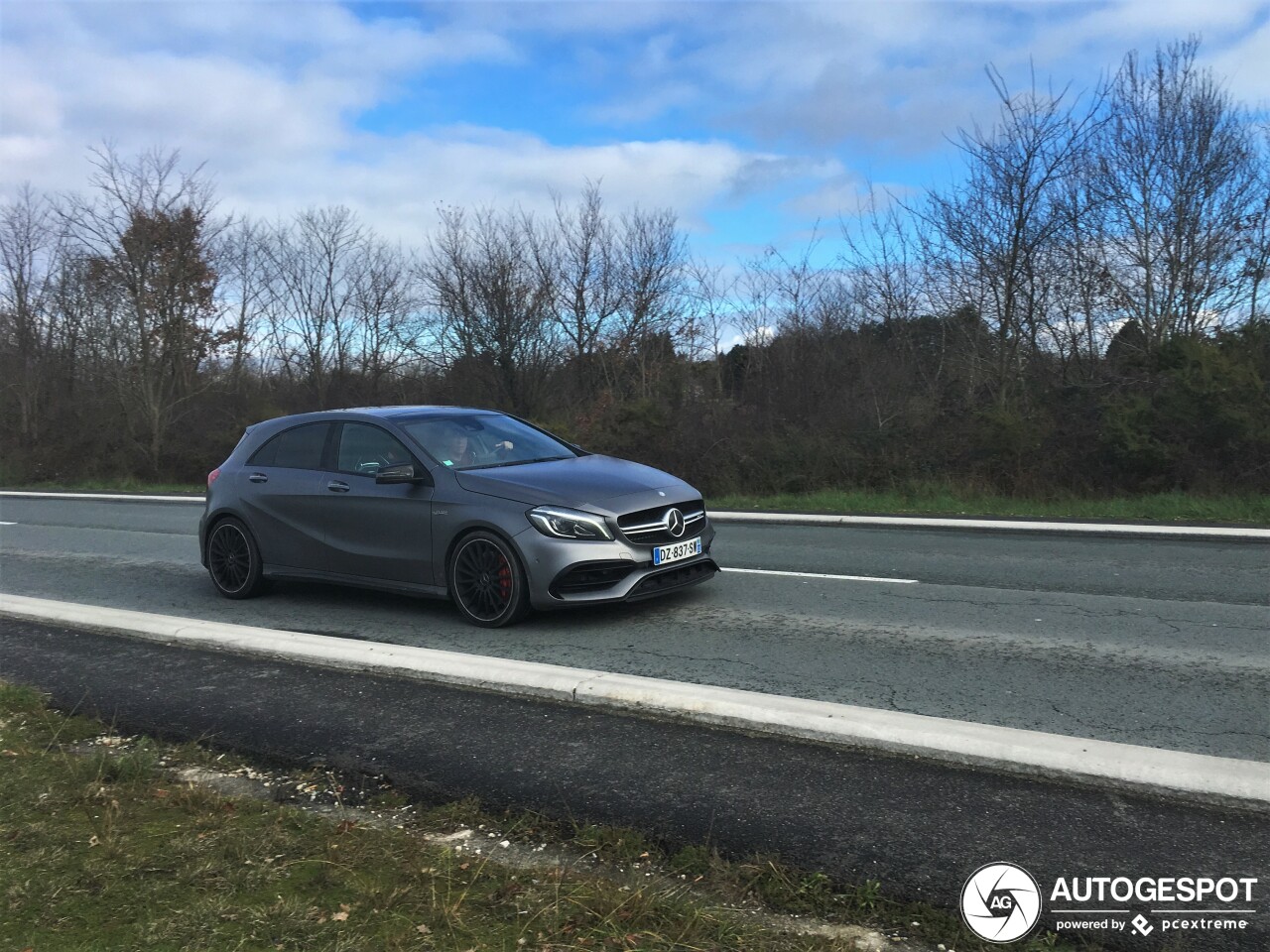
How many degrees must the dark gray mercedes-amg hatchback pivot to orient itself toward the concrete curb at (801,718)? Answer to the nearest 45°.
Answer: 0° — it already faces it

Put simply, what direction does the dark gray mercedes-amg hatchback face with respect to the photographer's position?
facing the viewer and to the right of the viewer

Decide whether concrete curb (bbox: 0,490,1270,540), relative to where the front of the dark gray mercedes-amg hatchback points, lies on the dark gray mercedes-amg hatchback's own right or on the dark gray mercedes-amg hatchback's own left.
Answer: on the dark gray mercedes-amg hatchback's own left
